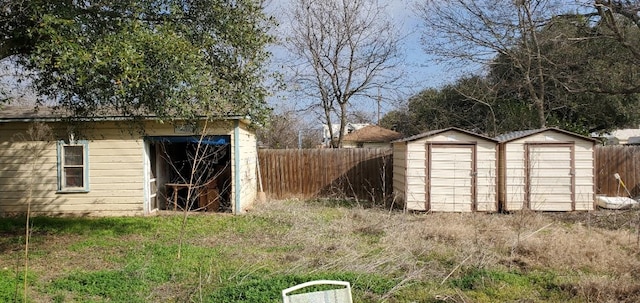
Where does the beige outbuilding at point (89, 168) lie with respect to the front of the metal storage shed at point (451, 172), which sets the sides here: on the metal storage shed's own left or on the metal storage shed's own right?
on the metal storage shed's own right

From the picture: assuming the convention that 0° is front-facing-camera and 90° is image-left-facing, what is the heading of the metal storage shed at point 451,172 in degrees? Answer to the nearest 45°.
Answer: approximately 0°

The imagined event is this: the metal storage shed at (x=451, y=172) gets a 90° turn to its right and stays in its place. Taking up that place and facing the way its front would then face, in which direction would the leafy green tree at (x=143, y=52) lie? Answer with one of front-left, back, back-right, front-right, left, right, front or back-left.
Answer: front-left

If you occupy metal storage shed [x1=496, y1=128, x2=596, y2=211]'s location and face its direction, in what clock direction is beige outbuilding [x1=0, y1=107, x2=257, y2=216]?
The beige outbuilding is roughly at 2 o'clock from the metal storage shed.

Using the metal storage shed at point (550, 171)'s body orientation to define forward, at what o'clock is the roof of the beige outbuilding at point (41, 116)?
The roof of the beige outbuilding is roughly at 2 o'clock from the metal storage shed.

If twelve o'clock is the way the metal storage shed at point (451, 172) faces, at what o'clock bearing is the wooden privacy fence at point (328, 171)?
The wooden privacy fence is roughly at 4 o'clock from the metal storage shed.

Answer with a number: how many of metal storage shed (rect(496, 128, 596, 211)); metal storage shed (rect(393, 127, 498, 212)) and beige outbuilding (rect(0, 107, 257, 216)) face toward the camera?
3

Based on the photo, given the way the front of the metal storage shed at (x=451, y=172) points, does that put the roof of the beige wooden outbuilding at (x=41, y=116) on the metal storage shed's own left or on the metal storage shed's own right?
on the metal storage shed's own right

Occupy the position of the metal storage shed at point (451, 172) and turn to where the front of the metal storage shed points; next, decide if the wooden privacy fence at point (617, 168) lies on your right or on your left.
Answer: on your left

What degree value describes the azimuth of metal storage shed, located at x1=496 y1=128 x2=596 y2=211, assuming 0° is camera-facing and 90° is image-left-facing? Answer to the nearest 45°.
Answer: approximately 0°

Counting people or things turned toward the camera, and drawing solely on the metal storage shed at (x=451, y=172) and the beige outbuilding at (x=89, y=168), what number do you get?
2

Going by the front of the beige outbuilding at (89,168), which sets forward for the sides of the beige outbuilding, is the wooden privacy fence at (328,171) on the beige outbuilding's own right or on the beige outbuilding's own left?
on the beige outbuilding's own left
